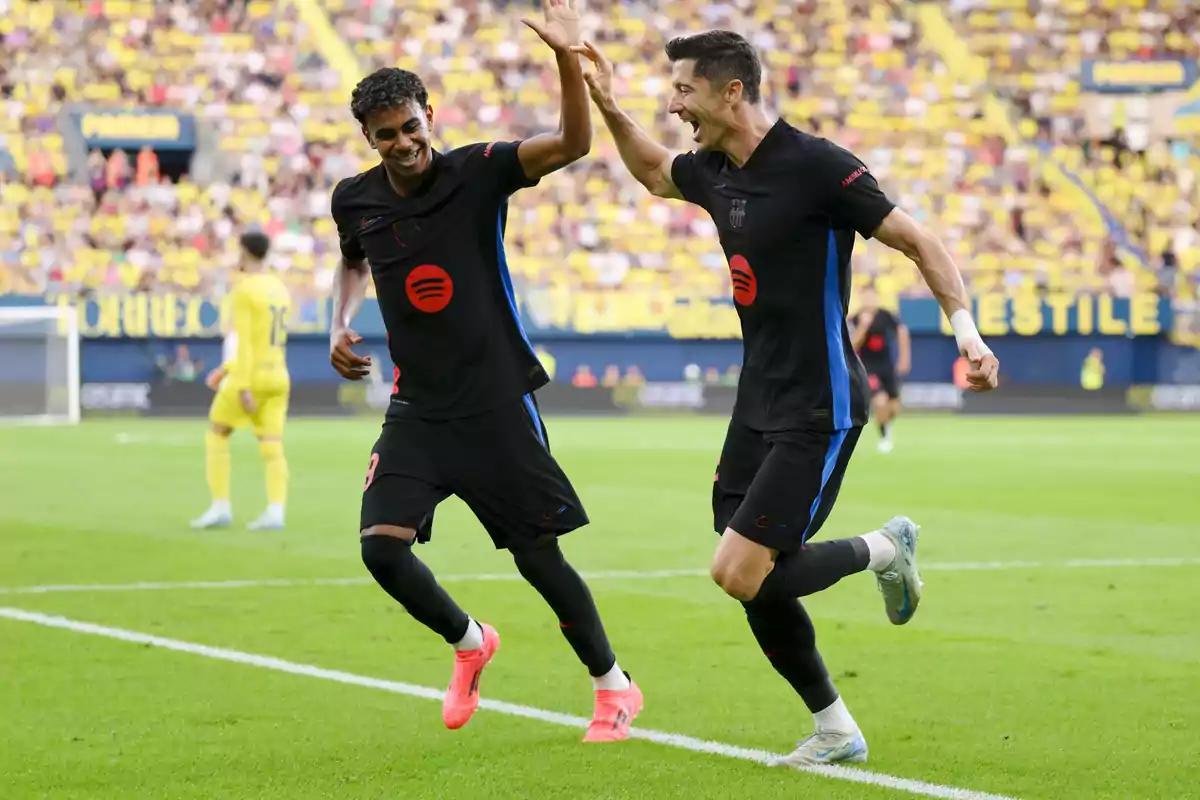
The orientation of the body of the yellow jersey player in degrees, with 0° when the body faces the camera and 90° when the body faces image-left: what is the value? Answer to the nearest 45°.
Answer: approximately 135°

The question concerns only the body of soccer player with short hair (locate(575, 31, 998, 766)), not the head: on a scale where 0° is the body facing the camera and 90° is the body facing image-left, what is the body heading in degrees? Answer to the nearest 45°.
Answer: approximately 45°

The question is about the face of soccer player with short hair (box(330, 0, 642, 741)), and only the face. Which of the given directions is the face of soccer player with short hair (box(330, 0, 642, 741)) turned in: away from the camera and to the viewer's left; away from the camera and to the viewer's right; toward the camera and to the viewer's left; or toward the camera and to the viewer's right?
toward the camera and to the viewer's right

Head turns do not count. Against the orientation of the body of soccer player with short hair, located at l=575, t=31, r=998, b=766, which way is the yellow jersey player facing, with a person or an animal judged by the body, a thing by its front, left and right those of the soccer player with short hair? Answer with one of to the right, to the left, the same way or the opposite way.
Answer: to the right

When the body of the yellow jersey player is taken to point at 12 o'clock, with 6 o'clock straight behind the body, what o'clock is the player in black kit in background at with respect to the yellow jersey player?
The player in black kit in background is roughly at 3 o'clock from the yellow jersey player.

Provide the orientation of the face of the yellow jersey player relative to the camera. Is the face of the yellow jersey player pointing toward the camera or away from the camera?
away from the camera

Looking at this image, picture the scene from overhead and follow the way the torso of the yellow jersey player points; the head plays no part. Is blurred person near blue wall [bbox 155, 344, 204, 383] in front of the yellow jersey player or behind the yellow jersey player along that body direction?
in front

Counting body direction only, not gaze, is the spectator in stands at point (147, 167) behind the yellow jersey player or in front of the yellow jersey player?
in front

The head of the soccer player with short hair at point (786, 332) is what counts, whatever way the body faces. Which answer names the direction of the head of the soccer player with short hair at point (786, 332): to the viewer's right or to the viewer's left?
to the viewer's left

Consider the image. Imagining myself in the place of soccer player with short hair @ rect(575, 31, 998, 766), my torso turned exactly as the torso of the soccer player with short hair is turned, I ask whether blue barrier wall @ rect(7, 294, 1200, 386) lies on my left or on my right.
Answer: on my right

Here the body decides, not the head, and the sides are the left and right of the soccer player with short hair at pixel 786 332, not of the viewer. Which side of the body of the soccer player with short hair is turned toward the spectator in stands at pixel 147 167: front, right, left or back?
right

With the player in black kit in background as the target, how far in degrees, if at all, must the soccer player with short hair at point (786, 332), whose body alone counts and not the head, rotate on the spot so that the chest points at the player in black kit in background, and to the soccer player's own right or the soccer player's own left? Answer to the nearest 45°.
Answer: approximately 135° to the soccer player's own right

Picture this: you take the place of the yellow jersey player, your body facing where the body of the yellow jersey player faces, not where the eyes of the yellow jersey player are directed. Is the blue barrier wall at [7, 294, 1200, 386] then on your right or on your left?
on your right
